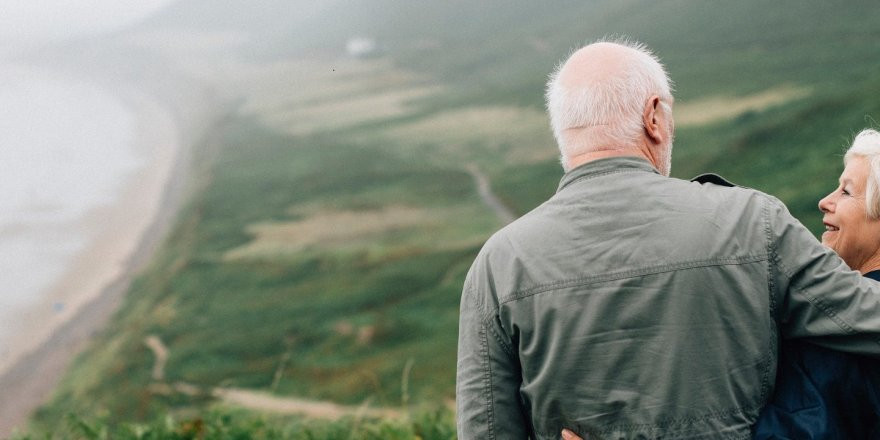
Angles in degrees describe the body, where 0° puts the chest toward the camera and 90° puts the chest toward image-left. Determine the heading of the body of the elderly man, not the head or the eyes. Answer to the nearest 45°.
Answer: approximately 180°

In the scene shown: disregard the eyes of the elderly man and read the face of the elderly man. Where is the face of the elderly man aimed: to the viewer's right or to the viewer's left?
to the viewer's right

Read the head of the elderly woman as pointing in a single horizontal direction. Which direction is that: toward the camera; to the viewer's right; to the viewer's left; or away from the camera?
to the viewer's left
